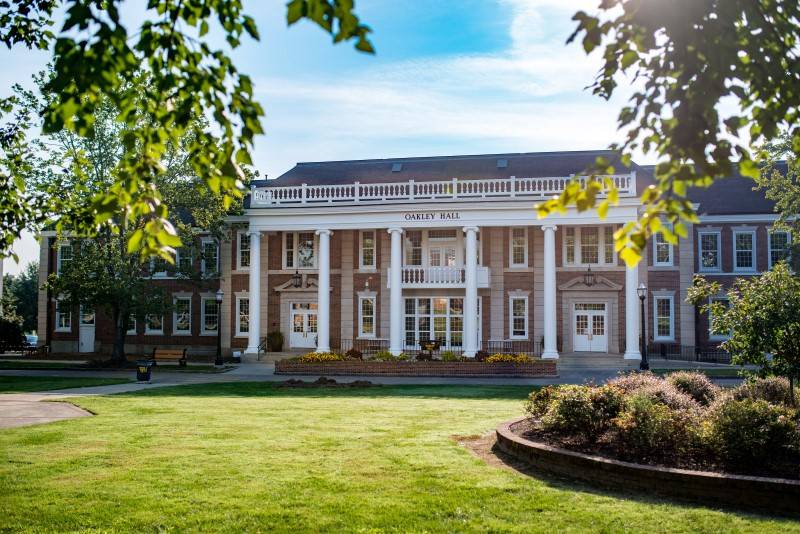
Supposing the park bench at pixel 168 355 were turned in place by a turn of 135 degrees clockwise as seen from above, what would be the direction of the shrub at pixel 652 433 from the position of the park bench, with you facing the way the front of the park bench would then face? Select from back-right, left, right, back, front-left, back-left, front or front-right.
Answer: back-left

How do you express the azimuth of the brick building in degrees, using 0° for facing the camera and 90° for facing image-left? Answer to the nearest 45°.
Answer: approximately 0°

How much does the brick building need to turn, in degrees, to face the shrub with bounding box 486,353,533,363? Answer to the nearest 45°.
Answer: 0° — it already faces it

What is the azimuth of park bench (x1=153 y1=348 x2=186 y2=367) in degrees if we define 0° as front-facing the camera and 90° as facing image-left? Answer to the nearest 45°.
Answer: approximately 0°

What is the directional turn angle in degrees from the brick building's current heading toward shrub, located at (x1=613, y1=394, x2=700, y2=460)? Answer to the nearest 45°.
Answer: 0° — it already faces it

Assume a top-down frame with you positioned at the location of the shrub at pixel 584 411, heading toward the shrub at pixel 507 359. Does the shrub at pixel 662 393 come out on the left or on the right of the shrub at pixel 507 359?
right

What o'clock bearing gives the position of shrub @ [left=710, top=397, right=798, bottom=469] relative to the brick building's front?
The shrub is roughly at 12 o'clock from the brick building.

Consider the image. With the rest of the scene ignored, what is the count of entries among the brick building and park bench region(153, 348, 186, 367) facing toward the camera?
2

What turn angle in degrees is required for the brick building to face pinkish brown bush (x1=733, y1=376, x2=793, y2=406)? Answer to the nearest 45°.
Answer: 0° — it already faces it

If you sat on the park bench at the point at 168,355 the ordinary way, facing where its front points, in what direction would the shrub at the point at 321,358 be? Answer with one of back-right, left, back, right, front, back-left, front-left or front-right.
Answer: front-left

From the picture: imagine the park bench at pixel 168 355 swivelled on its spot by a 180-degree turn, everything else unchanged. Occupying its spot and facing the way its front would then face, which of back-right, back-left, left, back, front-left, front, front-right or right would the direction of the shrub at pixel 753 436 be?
back
